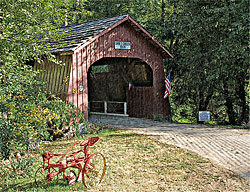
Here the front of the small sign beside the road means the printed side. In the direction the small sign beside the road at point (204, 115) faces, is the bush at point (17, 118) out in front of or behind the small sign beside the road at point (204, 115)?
in front

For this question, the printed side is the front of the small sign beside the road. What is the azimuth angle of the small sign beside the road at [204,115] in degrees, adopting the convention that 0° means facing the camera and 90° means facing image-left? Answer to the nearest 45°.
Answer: approximately 0°

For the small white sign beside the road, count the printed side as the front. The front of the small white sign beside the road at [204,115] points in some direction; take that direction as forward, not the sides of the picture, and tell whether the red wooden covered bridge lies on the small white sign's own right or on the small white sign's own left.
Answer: on the small white sign's own right

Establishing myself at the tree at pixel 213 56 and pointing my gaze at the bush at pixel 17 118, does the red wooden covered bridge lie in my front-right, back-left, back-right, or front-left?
front-right

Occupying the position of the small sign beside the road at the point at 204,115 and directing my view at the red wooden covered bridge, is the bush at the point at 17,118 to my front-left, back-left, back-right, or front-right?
front-left
